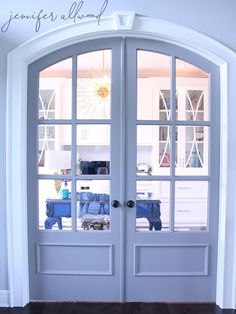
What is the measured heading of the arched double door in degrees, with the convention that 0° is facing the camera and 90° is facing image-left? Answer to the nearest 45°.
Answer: approximately 0°
